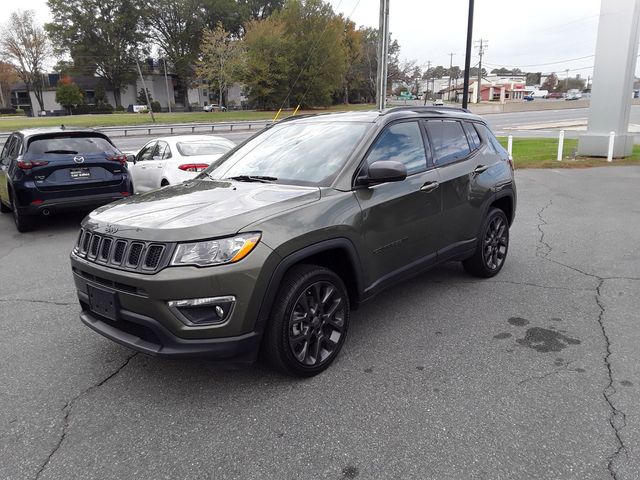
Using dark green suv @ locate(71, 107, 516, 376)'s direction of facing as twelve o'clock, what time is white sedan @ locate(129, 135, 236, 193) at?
The white sedan is roughly at 4 o'clock from the dark green suv.

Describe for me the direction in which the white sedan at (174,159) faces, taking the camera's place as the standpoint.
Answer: facing away from the viewer and to the left of the viewer

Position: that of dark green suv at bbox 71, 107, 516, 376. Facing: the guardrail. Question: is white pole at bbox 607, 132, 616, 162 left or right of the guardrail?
right

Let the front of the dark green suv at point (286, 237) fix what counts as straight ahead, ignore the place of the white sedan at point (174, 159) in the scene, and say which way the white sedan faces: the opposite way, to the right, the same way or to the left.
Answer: to the right

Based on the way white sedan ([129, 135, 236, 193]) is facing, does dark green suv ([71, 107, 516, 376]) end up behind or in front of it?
behind

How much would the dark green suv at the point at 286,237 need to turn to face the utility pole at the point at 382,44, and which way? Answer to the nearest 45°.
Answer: approximately 135° to its right

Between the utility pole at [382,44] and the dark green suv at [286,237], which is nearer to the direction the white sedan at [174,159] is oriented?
the utility pole

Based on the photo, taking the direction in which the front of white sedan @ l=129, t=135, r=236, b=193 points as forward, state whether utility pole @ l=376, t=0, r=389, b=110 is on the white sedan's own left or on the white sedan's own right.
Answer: on the white sedan's own right

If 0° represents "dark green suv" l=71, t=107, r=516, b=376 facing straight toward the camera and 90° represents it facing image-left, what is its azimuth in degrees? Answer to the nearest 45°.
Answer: approximately 45°

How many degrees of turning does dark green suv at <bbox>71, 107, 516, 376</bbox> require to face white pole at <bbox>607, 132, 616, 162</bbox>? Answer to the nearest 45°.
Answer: approximately 180°

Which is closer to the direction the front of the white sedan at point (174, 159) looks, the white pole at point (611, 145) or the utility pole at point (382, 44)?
the utility pole
